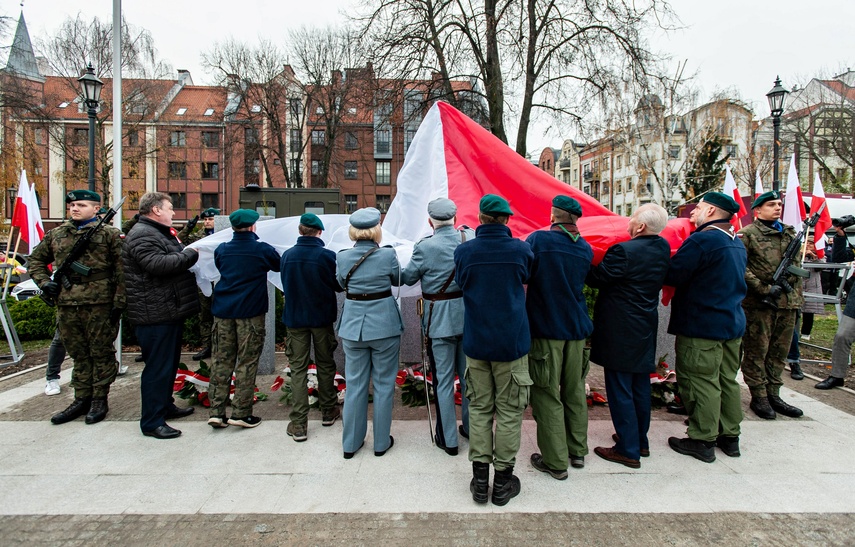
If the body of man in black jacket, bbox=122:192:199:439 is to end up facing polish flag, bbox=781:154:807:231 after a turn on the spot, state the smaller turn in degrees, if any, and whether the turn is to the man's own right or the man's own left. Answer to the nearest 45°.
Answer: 0° — they already face it

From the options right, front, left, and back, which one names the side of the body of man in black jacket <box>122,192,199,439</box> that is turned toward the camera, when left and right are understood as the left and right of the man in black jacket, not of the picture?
right

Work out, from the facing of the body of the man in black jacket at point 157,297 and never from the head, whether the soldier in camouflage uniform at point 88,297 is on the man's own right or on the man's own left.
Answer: on the man's own left

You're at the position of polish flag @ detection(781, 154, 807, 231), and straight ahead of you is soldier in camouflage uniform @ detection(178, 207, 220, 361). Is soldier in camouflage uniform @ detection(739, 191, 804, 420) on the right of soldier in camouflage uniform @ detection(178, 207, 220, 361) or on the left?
left

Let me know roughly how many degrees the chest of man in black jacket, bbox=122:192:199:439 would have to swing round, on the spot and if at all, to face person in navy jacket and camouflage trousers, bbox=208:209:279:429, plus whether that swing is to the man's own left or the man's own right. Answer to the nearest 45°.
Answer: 0° — they already face them

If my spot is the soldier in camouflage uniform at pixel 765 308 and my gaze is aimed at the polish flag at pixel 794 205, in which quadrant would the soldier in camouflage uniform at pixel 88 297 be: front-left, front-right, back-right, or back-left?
back-left

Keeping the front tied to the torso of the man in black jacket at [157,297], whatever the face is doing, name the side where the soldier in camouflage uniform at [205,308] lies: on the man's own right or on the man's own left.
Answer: on the man's own left

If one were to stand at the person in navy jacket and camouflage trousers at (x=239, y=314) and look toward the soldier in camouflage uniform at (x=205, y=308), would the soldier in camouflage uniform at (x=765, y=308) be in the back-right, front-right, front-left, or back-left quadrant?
back-right

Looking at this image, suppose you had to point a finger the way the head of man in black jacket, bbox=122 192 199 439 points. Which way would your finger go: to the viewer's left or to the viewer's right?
to the viewer's right
